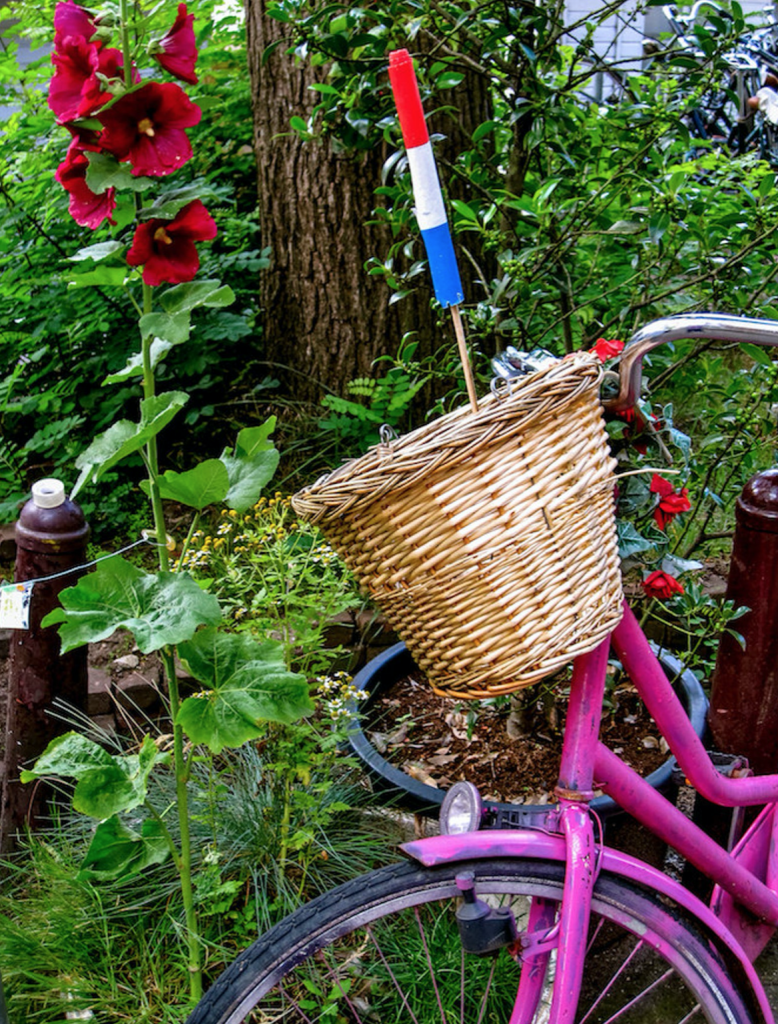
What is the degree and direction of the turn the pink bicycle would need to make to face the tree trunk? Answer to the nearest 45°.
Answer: approximately 90° to its right

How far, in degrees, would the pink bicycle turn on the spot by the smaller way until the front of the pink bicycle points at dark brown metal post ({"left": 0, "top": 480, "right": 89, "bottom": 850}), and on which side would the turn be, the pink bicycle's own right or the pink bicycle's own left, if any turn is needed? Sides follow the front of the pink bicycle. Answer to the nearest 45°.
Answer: approximately 45° to the pink bicycle's own right

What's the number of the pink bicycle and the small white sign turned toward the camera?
1

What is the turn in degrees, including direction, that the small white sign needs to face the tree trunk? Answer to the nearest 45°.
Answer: approximately 135° to its left

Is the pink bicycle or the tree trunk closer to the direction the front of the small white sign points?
the pink bicycle

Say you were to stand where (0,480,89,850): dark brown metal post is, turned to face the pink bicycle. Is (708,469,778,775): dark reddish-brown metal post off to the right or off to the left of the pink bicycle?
left

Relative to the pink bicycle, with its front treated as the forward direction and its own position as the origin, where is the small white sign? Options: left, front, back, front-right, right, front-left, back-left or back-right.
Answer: front-right

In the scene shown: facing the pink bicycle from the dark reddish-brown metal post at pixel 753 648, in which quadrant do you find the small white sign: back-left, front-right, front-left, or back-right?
front-right

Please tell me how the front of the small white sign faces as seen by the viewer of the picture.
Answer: facing the viewer

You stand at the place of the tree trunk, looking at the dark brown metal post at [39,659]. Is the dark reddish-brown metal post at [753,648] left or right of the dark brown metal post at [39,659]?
left

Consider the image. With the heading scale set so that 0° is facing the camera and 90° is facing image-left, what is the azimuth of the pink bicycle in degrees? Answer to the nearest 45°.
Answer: approximately 90°
